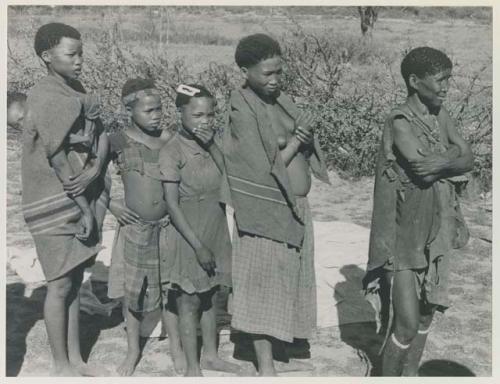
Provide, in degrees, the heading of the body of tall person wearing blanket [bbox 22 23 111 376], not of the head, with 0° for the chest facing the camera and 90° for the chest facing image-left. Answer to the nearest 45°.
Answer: approximately 315°

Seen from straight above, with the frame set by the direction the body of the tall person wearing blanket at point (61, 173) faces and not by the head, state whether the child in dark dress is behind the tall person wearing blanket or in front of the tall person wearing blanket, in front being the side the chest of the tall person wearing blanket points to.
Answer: in front

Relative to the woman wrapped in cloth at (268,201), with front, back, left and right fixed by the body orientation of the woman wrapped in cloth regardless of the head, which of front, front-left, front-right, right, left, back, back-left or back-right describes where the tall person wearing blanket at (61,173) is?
back-right

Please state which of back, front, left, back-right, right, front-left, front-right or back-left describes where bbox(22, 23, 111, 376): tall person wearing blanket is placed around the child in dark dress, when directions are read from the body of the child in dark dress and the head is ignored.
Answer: back-right

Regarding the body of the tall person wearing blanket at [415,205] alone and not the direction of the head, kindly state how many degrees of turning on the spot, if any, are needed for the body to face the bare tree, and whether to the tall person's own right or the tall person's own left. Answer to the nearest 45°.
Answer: approximately 135° to the tall person's own left

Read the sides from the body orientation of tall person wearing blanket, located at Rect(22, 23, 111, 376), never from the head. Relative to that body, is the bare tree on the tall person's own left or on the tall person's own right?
on the tall person's own left
